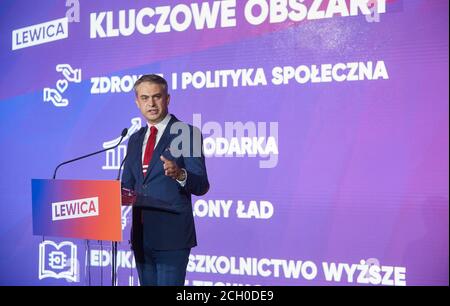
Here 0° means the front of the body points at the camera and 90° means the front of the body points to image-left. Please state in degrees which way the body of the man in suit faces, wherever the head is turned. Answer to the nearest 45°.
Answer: approximately 45°

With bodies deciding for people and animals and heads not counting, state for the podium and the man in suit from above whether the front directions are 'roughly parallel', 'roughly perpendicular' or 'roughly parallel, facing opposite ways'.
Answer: roughly parallel

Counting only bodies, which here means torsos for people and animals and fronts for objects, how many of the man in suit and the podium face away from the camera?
0

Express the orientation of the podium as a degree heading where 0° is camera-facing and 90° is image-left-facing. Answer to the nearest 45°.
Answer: approximately 45°
